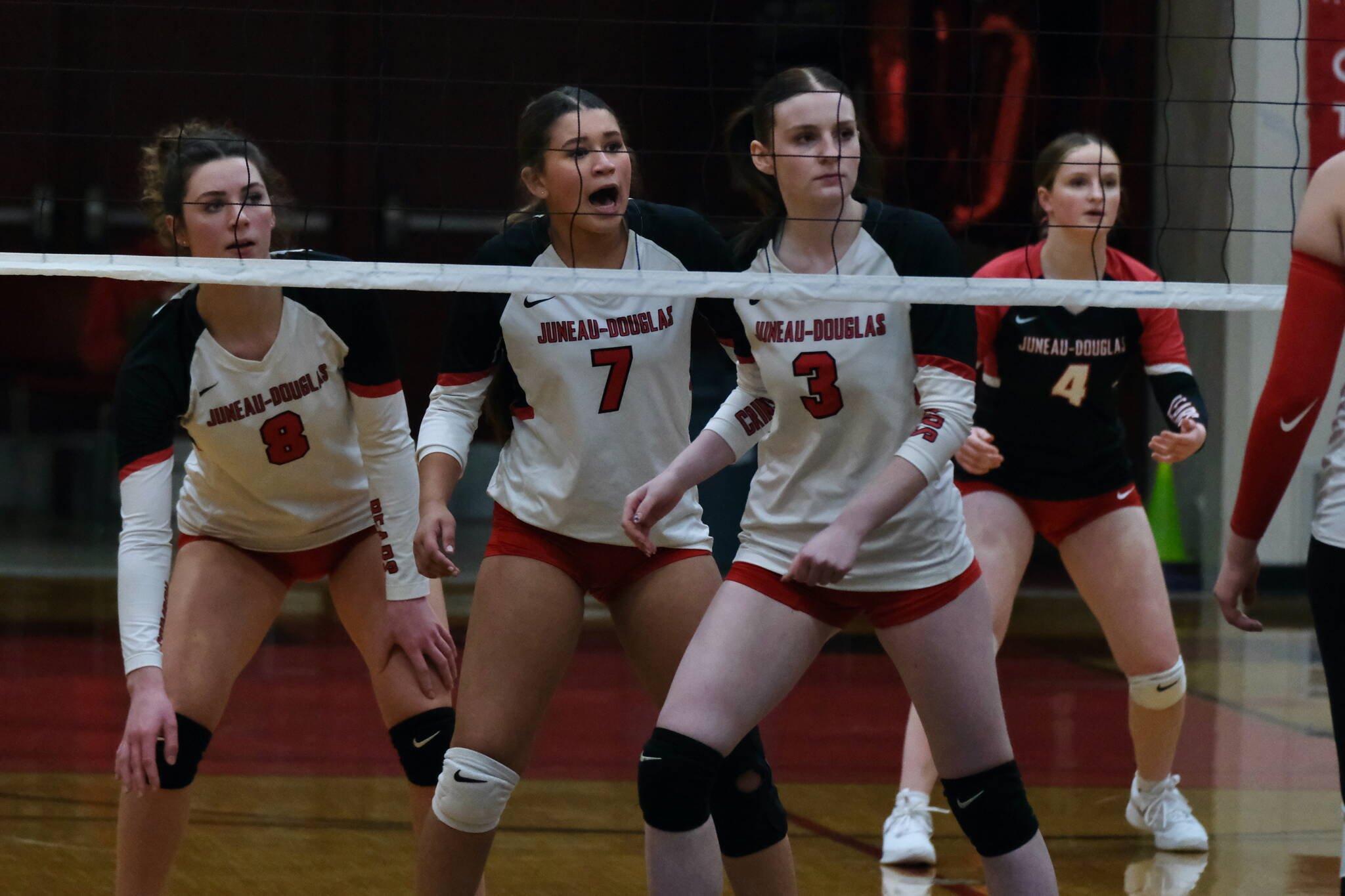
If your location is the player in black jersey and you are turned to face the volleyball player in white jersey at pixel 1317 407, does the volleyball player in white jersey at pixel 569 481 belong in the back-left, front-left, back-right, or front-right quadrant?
front-right

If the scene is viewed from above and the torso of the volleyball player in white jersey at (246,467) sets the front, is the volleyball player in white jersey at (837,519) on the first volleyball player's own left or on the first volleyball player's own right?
on the first volleyball player's own left

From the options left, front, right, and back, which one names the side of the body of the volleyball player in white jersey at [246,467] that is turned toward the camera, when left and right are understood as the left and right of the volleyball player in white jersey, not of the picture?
front

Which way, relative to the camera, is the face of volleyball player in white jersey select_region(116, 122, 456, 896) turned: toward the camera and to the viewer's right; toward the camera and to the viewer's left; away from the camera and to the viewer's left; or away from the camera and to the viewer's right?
toward the camera and to the viewer's right

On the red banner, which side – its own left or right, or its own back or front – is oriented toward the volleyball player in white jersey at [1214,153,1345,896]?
front

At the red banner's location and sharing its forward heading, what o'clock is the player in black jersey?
The player in black jersey is roughly at 12 o'clock from the red banner.

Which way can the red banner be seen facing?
toward the camera

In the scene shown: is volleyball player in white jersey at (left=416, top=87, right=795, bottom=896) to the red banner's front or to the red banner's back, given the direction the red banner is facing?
to the front

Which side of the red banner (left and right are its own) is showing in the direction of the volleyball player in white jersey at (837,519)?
front
